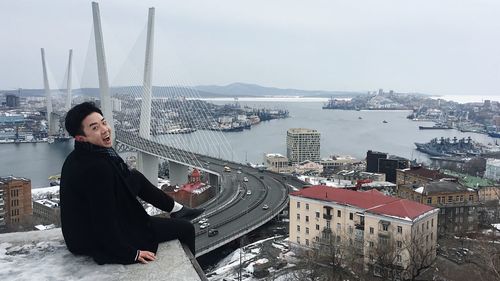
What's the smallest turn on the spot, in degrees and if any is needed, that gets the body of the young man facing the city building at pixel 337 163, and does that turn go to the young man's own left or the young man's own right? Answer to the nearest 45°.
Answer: approximately 45° to the young man's own left

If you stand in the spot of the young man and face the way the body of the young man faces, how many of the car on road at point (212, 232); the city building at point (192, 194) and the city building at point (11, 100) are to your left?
3

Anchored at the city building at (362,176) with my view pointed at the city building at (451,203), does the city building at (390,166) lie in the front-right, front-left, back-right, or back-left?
back-left

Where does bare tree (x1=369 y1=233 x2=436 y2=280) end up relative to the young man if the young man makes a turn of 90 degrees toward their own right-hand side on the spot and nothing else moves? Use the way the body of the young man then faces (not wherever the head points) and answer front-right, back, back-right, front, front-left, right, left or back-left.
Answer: back-left

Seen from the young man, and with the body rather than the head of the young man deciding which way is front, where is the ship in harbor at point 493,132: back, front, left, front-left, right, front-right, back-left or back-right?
front-left

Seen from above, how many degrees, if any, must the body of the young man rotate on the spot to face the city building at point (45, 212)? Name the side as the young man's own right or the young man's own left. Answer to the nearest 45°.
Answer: approximately 90° to the young man's own left

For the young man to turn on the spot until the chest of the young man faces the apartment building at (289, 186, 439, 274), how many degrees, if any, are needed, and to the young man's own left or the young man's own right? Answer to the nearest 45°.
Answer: approximately 45° to the young man's own left

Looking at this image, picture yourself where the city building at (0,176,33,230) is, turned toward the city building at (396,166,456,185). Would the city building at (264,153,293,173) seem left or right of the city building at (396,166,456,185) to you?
left

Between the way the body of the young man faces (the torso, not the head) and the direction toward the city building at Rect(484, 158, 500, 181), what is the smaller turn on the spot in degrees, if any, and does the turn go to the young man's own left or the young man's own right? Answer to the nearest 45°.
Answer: approximately 45° to the young man's own left

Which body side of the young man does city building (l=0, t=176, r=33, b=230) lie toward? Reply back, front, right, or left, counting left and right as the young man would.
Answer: left

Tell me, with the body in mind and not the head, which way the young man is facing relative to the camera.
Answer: to the viewer's right

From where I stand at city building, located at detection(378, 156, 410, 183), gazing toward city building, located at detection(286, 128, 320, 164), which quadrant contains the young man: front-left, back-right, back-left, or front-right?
back-left

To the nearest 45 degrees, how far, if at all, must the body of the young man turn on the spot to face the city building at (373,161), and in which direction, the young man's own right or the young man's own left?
approximately 45° to the young man's own left

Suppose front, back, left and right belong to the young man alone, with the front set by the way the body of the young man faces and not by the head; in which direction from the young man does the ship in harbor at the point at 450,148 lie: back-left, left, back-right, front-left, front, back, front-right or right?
front-left

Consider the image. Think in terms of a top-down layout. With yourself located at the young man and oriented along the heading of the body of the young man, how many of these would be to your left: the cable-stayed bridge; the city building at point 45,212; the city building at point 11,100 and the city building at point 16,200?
4

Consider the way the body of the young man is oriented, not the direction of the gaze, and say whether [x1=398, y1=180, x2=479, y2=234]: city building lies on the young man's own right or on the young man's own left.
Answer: on the young man's own left
